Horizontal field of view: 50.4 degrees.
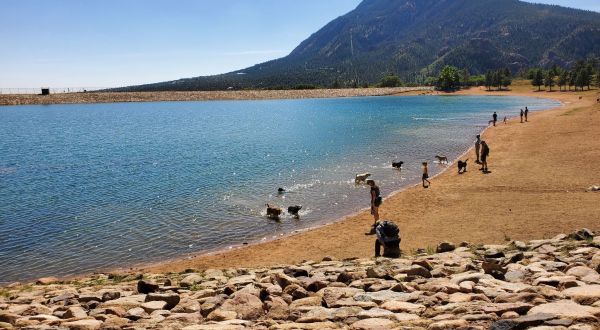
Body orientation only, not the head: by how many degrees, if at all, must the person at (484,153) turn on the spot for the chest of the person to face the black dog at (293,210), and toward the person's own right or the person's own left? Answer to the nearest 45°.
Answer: approximately 45° to the person's own left

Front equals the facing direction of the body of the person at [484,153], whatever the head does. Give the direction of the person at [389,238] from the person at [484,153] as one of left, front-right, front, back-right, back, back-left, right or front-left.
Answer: left

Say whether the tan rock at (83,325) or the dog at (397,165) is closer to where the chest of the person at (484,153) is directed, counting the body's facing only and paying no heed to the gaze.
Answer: the dog

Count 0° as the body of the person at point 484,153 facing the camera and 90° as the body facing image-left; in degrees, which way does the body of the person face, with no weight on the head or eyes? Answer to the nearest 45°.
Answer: approximately 90°

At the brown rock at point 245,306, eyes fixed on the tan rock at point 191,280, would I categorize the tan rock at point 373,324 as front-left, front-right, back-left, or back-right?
back-right

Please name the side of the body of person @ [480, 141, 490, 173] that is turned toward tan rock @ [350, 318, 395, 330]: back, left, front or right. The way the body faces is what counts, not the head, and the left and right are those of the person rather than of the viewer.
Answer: left

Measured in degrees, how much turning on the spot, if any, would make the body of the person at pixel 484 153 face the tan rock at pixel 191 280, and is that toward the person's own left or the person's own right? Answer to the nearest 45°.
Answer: approximately 90° to the person's own left

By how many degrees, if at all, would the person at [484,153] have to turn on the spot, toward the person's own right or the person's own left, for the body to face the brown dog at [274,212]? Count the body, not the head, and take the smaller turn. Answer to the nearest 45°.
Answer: approximately 45° to the person's own left

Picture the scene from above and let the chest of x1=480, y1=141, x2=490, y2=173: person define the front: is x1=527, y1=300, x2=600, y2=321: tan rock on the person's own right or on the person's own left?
on the person's own left

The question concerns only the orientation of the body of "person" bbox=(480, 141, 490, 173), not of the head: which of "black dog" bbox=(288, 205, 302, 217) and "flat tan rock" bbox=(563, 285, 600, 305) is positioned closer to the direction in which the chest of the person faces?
the black dog

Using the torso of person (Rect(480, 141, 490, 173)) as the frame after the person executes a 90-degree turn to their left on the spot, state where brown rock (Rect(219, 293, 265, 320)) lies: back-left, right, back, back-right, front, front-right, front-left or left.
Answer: front
